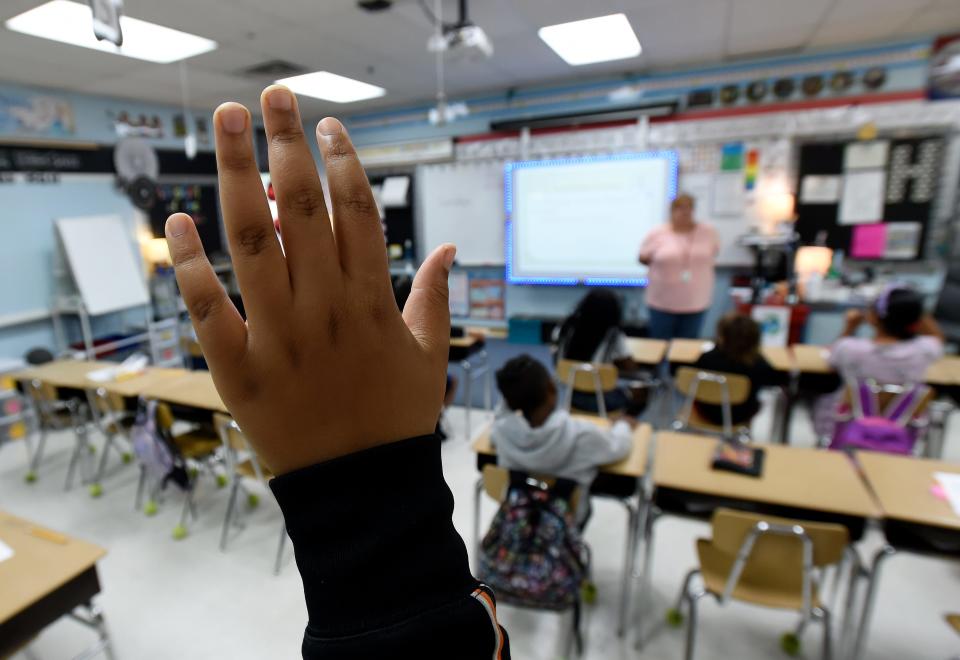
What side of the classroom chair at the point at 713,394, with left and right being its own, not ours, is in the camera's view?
back

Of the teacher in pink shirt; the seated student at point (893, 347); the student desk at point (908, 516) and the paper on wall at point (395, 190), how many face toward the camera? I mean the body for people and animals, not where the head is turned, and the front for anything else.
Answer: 3

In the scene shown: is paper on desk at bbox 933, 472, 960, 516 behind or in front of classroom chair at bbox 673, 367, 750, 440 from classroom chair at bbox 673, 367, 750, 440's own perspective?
behind

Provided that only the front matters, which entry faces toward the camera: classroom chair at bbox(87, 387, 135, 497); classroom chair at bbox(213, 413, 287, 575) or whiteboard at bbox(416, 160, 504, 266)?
the whiteboard

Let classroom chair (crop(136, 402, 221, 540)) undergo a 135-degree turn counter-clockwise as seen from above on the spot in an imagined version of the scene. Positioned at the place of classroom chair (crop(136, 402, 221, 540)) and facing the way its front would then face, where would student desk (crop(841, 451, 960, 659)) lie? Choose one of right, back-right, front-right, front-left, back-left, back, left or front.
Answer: back-left

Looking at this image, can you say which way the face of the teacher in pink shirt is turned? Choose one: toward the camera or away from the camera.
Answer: toward the camera

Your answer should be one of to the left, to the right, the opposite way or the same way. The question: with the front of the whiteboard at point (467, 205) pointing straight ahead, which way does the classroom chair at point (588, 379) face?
the opposite way

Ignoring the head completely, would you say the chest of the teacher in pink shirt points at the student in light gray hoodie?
yes

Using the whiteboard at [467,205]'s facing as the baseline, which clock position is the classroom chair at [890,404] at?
The classroom chair is roughly at 11 o'clock from the whiteboard.

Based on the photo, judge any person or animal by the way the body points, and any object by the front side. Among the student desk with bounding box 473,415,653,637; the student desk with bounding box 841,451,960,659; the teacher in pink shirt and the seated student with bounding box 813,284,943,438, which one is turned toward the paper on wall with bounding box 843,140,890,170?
the seated student

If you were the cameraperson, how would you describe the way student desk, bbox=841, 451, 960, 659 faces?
facing the viewer

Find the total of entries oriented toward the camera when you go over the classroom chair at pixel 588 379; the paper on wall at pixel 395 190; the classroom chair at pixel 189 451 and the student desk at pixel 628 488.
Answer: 2

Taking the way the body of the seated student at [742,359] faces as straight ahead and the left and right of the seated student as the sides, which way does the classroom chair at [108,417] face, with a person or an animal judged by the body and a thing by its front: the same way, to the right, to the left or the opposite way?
the same way

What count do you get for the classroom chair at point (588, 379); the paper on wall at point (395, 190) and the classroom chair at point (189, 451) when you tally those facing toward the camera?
1

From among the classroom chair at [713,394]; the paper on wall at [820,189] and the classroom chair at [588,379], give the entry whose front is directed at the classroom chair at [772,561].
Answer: the paper on wall

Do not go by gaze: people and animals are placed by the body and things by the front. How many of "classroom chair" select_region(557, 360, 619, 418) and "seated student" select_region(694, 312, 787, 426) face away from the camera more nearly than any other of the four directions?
2

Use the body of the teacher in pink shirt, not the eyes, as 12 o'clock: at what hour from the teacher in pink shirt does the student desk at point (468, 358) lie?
The student desk is roughly at 2 o'clock from the teacher in pink shirt.

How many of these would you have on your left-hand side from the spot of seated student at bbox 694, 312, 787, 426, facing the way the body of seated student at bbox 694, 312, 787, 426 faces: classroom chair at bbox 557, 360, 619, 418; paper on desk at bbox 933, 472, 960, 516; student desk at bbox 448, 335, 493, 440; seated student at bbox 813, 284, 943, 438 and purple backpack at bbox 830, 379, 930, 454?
2

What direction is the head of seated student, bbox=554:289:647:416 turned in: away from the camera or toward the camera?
away from the camera

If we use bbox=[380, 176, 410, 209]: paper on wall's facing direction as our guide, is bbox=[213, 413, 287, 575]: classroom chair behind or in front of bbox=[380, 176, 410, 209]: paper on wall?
in front

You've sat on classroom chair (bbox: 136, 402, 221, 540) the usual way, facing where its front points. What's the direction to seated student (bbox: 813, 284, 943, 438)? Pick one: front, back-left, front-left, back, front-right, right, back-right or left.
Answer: right

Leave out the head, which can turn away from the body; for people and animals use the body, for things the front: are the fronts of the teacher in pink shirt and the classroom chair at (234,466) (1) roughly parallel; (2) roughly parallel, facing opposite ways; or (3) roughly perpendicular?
roughly parallel, facing opposite ways
